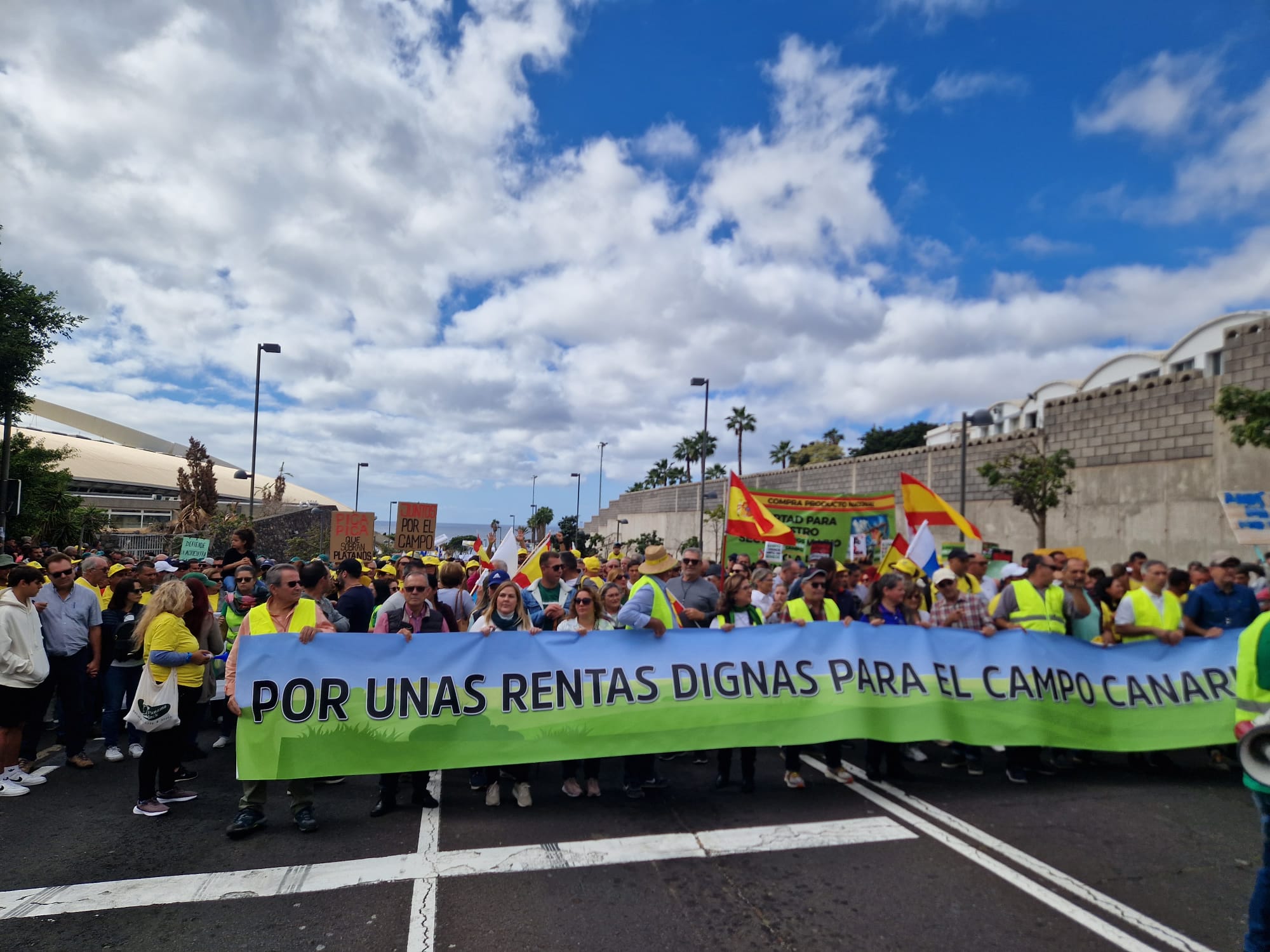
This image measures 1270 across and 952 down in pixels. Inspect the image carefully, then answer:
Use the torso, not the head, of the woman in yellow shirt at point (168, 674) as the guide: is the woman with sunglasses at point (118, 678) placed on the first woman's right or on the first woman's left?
on the first woman's left

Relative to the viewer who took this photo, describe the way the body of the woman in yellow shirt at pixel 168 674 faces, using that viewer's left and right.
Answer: facing to the right of the viewer

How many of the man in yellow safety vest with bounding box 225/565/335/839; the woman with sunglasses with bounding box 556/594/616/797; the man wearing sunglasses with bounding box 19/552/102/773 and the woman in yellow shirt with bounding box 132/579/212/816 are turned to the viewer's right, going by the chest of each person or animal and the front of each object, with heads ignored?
1

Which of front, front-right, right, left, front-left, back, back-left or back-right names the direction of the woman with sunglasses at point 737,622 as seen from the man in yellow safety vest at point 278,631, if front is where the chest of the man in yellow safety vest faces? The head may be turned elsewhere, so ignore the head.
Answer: left

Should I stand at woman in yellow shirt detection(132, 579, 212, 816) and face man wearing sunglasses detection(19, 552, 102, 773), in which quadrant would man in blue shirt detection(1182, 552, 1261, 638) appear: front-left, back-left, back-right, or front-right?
back-right

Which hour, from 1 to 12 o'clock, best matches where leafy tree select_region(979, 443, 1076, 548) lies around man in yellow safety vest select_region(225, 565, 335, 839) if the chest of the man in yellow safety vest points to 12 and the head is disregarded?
The leafy tree is roughly at 8 o'clock from the man in yellow safety vest.

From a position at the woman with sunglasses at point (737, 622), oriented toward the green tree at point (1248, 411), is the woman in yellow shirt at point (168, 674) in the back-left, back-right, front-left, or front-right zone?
back-left

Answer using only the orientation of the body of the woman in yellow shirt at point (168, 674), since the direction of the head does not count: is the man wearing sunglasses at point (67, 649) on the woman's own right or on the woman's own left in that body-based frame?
on the woman's own left
